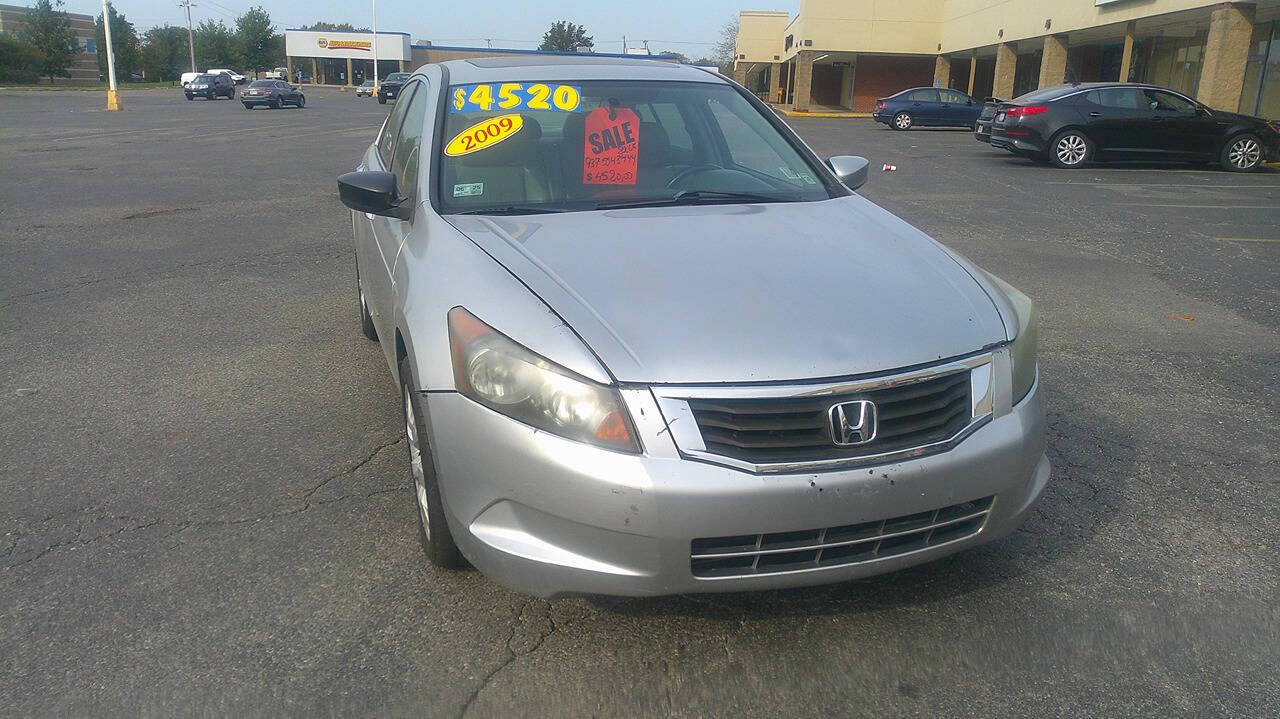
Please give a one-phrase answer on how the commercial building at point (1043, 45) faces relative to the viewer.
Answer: facing the viewer and to the left of the viewer

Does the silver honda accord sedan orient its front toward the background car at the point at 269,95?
no

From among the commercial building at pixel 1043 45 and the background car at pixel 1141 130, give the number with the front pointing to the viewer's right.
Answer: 1

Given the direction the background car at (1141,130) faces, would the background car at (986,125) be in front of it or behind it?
behind

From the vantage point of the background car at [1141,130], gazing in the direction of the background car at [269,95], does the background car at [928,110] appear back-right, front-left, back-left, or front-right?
front-right

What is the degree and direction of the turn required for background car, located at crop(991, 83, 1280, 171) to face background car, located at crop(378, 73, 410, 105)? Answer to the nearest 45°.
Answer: approximately 180°

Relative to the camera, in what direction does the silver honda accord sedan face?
facing the viewer and to the right of the viewer

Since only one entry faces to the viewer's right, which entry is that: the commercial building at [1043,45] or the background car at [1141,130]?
the background car

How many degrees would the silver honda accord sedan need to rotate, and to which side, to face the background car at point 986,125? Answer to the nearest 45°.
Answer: approximately 135° to its left

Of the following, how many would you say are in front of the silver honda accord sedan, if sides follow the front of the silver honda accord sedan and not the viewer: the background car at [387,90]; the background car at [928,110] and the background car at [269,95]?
0

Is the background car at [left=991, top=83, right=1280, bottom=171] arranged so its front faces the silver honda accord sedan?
no

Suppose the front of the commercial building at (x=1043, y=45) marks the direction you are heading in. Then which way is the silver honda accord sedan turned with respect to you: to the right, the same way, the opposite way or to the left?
to the left

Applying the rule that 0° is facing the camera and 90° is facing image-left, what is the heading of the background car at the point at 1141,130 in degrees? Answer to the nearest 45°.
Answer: approximately 270°

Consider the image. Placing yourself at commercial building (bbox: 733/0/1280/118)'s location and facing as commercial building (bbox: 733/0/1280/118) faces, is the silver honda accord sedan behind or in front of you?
in front
